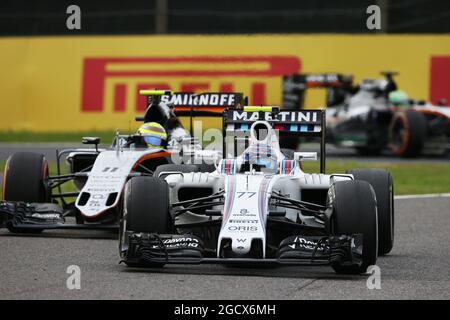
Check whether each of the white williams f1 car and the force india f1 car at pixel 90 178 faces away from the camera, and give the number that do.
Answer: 0

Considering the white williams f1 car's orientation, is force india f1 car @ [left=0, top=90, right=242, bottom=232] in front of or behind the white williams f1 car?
behind

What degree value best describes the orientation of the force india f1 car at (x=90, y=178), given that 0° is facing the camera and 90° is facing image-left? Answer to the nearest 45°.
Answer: approximately 45°

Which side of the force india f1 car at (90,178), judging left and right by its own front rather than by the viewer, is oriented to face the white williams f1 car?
left

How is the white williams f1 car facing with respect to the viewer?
toward the camera
